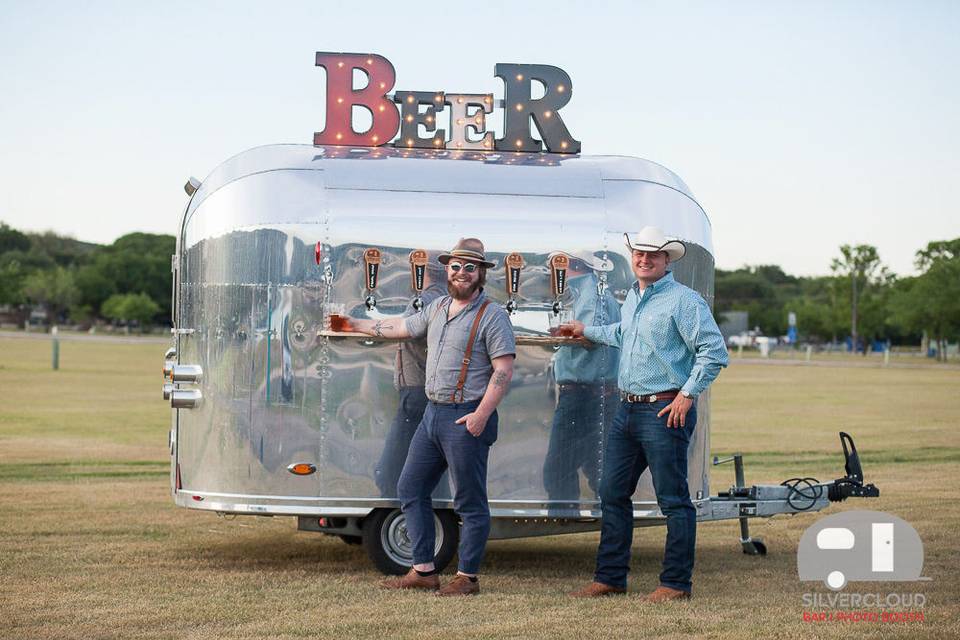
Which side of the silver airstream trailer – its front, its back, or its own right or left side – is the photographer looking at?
right

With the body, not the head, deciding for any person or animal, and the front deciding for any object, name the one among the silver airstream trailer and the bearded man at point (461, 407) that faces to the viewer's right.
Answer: the silver airstream trailer

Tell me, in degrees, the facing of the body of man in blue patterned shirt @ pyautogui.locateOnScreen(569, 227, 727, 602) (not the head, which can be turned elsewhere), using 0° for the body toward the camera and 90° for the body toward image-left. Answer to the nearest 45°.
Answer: approximately 45°

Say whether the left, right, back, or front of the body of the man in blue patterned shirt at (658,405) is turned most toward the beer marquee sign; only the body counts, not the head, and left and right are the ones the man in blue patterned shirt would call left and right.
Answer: right

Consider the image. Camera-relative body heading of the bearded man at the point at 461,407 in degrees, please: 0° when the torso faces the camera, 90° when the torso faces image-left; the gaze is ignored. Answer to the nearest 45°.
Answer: approximately 45°

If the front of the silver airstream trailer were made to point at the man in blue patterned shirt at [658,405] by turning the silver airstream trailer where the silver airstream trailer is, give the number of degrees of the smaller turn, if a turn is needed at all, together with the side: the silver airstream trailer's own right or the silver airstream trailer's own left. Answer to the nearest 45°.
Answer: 0° — it already faces them
